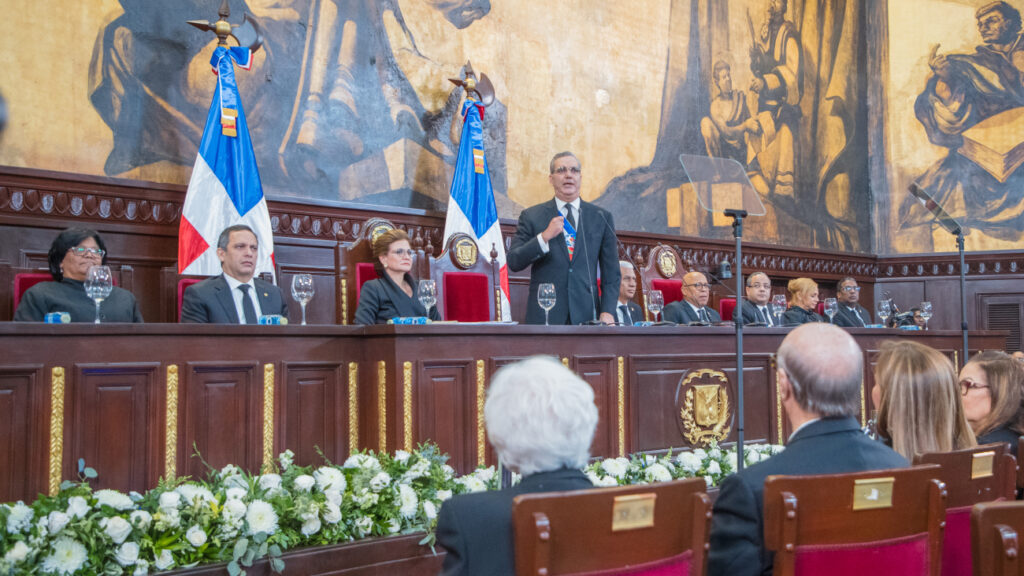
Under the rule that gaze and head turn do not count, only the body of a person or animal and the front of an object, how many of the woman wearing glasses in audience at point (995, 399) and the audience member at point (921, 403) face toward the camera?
0

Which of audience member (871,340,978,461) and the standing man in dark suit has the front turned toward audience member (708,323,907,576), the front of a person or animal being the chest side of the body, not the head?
the standing man in dark suit

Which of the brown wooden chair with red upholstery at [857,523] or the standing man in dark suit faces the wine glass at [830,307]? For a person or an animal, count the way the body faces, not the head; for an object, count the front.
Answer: the brown wooden chair with red upholstery

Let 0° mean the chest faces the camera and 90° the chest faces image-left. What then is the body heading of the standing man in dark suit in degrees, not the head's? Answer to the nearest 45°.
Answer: approximately 0°

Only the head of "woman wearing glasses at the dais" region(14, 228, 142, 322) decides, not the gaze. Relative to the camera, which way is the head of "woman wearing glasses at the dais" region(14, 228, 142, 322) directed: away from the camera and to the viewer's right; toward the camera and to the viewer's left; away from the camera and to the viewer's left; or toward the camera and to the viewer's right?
toward the camera and to the viewer's right

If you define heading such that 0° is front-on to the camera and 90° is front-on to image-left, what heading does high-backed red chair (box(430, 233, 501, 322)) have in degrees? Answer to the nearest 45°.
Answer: approximately 315°

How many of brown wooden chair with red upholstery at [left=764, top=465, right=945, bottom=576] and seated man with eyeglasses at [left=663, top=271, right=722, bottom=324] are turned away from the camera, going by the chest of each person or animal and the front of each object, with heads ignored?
1

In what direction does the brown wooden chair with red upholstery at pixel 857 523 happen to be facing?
away from the camera

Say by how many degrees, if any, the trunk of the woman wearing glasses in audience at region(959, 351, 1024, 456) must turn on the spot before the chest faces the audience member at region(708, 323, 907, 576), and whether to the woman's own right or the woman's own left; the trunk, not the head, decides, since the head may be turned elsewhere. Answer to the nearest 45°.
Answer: approximately 90° to the woman's own left

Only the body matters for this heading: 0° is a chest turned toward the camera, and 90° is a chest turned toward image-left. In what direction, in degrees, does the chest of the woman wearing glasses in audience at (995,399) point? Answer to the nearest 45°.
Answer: approximately 90°

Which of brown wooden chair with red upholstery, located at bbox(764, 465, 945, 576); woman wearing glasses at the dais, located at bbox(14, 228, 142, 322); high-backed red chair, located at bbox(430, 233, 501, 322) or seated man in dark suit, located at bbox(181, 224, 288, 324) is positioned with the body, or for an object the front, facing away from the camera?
brown wooden chair with red upholstery, located at bbox(764, 465, 945, 576)

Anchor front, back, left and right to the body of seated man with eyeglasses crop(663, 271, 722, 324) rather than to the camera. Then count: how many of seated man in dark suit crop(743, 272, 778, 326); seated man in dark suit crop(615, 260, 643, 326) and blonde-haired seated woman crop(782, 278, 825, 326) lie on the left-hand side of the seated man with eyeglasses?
2

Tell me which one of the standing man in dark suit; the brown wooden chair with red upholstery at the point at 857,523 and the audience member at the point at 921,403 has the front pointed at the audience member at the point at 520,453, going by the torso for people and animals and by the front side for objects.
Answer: the standing man in dark suit
